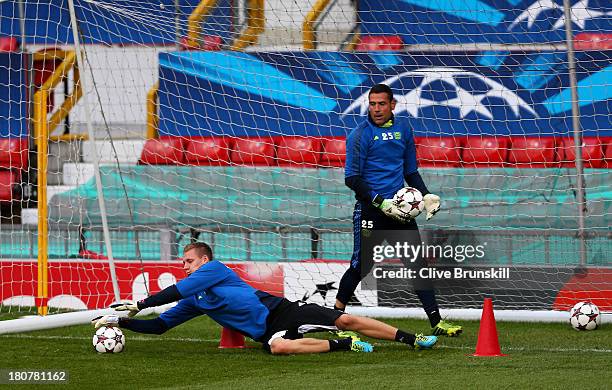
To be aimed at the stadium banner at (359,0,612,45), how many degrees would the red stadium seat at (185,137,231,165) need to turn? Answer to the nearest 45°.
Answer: approximately 90° to its left

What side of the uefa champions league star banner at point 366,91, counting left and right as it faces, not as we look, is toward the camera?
front

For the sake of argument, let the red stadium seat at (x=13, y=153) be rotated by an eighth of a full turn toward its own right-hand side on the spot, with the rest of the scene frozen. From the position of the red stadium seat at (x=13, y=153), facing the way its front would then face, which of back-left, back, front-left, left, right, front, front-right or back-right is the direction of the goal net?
left

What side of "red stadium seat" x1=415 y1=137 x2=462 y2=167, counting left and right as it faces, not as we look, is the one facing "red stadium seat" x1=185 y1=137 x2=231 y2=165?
right

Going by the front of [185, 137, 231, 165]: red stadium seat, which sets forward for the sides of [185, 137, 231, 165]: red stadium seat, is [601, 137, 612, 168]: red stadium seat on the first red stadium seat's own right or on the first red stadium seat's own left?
on the first red stadium seat's own left

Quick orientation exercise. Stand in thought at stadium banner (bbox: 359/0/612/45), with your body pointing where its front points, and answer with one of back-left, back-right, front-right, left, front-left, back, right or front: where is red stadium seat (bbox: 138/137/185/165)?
right

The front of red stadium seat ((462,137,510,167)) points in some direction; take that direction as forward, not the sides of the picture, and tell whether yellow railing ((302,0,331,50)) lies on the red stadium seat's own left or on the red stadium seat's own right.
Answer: on the red stadium seat's own right

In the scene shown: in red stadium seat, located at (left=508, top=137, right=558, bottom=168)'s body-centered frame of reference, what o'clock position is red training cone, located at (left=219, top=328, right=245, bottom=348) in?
The red training cone is roughly at 1 o'clock from the red stadium seat.

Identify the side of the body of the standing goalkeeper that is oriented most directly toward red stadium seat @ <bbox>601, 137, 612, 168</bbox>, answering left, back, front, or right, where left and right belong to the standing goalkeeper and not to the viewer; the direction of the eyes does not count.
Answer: left

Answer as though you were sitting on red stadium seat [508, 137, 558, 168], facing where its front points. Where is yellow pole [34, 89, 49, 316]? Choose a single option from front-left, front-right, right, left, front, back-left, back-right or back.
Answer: front-right

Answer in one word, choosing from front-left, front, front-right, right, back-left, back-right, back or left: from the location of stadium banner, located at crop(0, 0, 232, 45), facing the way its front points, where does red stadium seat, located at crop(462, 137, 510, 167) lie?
left

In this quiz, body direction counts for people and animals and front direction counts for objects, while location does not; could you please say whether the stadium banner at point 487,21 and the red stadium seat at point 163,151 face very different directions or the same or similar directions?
same or similar directions

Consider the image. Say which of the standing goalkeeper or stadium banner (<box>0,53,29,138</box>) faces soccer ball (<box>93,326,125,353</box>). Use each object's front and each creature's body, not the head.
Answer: the stadium banner

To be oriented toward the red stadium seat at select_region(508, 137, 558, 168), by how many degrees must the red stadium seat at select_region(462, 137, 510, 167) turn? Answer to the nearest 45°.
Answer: approximately 45° to its left

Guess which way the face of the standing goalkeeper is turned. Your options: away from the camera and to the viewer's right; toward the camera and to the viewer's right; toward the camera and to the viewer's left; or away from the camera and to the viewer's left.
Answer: toward the camera and to the viewer's left

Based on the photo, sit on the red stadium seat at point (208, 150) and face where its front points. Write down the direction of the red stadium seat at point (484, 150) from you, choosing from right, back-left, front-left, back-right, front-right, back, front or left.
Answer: left

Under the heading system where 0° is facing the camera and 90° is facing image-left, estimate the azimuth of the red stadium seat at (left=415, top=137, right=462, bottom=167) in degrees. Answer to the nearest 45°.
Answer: approximately 0°

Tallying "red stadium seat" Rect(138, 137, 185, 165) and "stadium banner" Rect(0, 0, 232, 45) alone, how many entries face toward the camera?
2

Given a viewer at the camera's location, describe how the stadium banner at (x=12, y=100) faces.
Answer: facing the viewer
